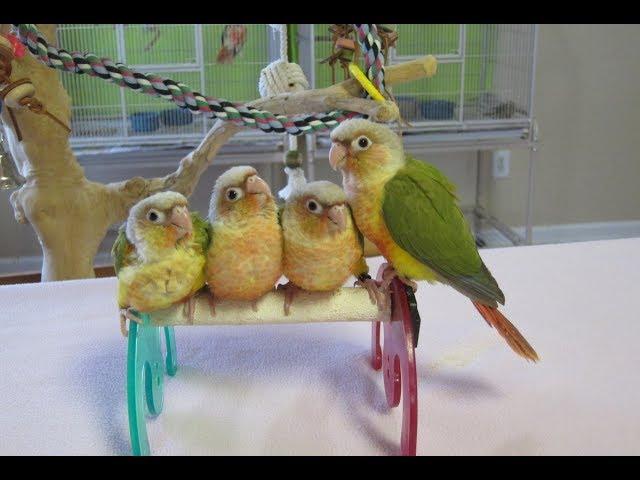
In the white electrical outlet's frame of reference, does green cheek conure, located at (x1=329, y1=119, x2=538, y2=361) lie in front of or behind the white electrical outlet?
in front

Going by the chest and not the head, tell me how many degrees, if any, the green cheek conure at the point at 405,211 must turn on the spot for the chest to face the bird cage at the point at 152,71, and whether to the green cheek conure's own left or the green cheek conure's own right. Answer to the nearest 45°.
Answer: approximately 45° to the green cheek conure's own right

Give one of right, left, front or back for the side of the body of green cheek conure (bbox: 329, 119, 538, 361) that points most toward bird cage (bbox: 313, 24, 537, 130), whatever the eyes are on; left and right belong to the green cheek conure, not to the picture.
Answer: right

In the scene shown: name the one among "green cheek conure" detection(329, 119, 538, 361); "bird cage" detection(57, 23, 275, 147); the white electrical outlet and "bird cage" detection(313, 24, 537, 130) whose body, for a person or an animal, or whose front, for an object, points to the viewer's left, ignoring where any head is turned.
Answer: the green cheek conure

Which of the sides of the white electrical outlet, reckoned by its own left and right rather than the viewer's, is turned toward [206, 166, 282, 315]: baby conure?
front

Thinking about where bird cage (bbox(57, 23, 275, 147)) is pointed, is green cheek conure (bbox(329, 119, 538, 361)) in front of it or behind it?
in front

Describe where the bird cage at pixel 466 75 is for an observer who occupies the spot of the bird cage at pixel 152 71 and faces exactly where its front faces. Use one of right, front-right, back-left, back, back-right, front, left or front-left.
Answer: left

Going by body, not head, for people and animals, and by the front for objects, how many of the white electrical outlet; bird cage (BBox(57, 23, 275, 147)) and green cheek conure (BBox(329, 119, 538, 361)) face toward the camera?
2

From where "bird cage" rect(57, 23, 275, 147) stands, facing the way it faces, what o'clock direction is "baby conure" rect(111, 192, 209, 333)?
The baby conure is roughly at 12 o'clock from the bird cage.

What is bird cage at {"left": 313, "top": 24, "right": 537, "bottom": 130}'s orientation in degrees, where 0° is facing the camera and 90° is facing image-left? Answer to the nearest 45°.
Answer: approximately 0°

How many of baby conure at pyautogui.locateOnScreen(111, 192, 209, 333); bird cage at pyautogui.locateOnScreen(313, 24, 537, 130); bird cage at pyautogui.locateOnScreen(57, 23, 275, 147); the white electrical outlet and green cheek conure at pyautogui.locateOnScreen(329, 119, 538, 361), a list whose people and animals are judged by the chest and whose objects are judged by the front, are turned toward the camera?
4
